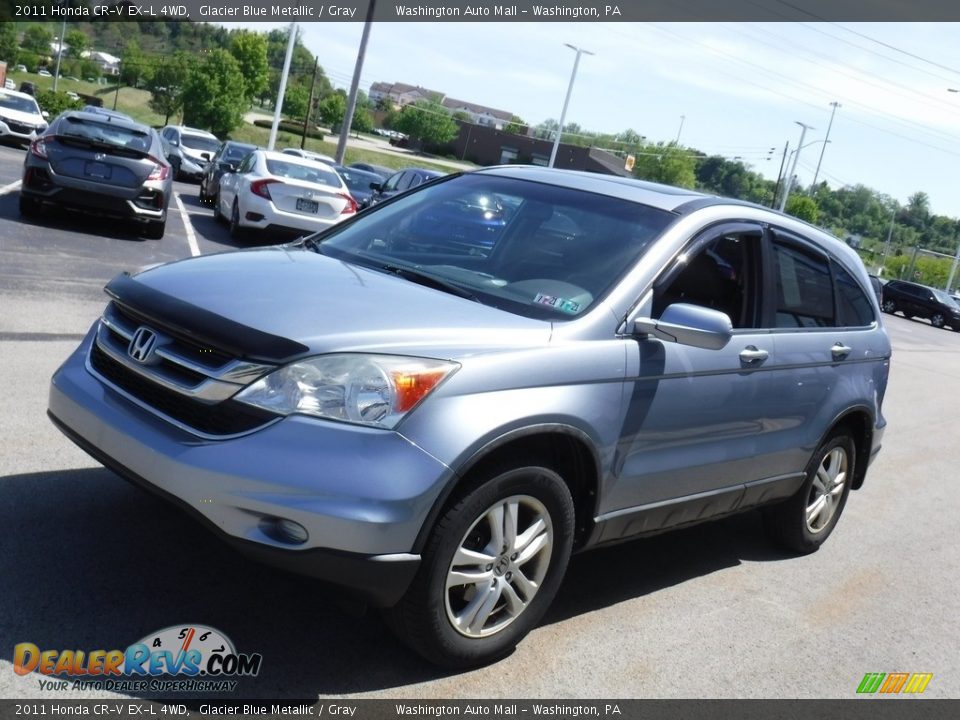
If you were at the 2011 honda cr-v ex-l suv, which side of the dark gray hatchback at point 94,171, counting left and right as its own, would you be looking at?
back

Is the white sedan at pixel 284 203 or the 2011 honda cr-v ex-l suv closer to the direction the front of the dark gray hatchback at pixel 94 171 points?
the white sedan

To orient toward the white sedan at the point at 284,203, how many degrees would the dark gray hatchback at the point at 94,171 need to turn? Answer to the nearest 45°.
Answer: approximately 45° to its right

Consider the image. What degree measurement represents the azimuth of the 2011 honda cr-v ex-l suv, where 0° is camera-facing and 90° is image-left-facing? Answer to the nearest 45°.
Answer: approximately 45°

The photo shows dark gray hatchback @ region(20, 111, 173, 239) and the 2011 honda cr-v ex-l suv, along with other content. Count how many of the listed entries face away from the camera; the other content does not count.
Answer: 1

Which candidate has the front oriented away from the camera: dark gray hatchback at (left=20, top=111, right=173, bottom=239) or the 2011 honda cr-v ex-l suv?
the dark gray hatchback

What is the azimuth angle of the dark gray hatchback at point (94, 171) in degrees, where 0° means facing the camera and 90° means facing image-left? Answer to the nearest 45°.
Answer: approximately 180°

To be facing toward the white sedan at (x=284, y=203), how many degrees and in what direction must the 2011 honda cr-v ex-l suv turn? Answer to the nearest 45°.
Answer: approximately 135° to its right

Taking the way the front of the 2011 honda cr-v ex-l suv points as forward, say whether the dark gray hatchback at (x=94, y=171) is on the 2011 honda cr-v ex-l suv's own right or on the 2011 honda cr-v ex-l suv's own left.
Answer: on the 2011 honda cr-v ex-l suv's own right
